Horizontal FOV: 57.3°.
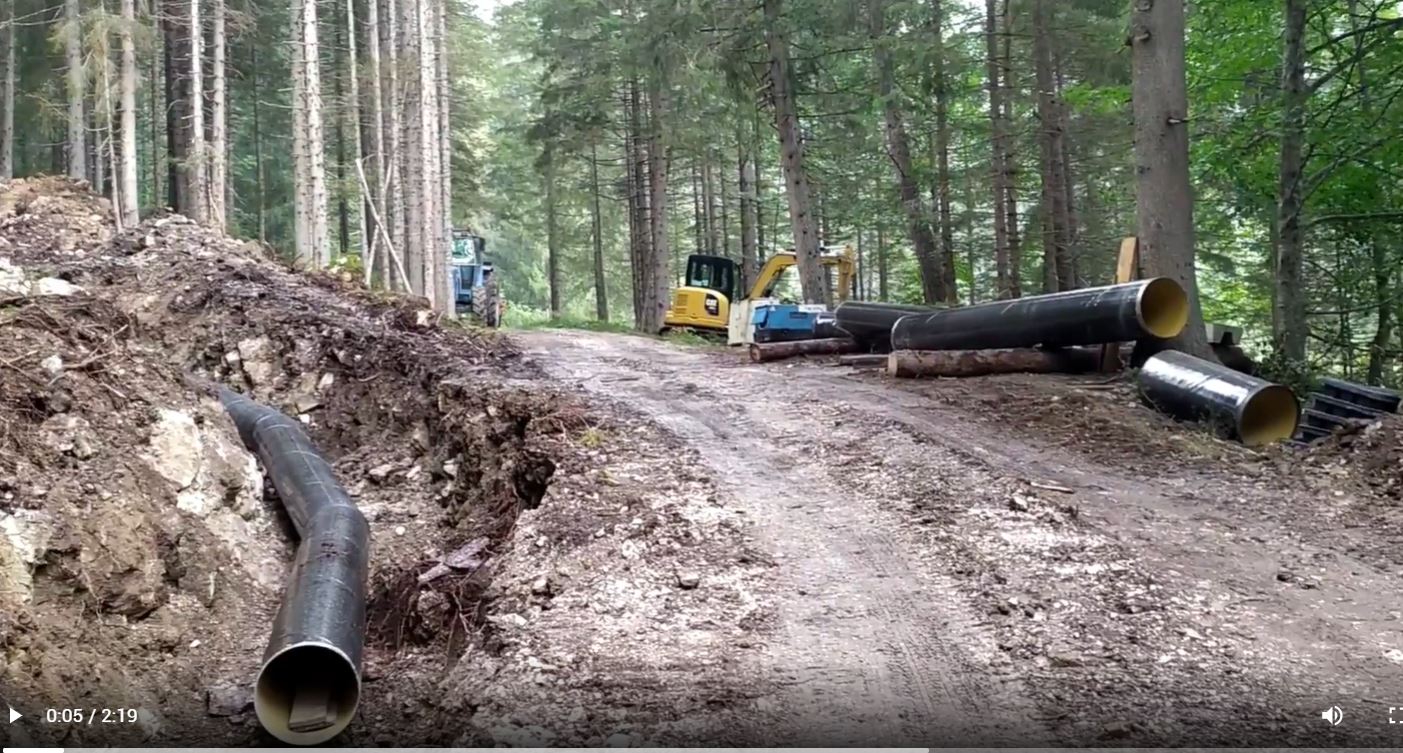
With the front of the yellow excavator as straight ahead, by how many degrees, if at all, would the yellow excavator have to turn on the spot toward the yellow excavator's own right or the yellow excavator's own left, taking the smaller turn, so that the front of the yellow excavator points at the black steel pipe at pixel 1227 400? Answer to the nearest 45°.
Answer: approximately 90° to the yellow excavator's own right

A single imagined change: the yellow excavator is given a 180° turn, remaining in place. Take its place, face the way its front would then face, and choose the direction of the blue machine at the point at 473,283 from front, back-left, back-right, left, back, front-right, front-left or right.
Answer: front-right

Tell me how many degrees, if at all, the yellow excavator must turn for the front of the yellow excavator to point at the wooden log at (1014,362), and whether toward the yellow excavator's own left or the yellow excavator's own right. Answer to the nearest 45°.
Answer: approximately 90° to the yellow excavator's own right

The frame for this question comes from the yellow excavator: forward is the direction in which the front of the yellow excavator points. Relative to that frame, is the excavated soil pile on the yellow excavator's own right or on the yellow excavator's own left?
on the yellow excavator's own right

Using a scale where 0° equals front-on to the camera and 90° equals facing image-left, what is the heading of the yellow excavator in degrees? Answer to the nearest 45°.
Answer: approximately 270°

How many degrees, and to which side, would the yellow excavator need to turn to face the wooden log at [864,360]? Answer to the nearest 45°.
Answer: approximately 90° to its right

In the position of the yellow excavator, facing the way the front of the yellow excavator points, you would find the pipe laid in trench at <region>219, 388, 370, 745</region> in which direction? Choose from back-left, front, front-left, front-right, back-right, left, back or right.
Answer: right
